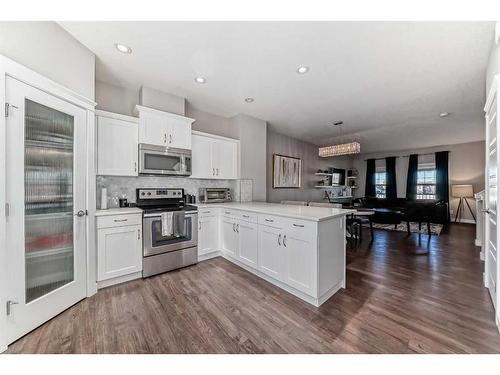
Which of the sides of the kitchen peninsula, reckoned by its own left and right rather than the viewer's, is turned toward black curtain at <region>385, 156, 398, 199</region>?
back

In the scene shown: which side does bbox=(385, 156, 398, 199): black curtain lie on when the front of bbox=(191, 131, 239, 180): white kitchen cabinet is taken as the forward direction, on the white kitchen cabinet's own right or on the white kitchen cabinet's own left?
on the white kitchen cabinet's own left

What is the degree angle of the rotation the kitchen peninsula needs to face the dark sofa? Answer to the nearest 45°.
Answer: approximately 180°

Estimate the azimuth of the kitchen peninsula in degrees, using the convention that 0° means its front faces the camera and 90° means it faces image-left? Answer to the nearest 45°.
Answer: approximately 45°

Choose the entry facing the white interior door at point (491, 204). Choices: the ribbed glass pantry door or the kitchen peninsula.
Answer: the ribbed glass pantry door

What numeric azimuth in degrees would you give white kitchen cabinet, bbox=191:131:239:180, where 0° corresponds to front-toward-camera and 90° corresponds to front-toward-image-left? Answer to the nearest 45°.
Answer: approximately 315°

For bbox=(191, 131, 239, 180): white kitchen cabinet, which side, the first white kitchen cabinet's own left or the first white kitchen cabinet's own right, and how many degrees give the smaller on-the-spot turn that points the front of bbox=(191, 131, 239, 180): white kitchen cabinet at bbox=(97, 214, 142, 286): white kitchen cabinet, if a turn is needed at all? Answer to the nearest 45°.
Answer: approximately 90° to the first white kitchen cabinet's own right

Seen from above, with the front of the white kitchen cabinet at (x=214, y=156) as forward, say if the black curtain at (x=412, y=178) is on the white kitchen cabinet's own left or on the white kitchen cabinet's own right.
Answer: on the white kitchen cabinet's own left

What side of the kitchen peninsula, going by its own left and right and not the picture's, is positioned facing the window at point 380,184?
back

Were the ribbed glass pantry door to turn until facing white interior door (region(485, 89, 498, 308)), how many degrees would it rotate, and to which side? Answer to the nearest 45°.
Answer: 0° — it already faces it

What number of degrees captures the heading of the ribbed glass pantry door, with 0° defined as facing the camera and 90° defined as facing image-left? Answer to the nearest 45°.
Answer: approximately 315°

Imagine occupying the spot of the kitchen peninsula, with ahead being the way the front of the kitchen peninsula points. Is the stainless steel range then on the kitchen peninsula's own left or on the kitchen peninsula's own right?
on the kitchen peninsula's own right

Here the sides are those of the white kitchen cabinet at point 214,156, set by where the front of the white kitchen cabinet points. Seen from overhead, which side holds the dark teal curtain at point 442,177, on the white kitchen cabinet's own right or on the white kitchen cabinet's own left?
on the white kitchen cabinet's own left
